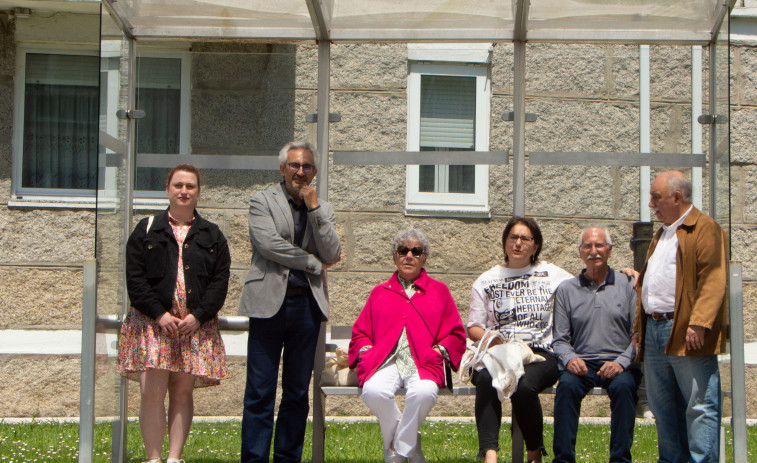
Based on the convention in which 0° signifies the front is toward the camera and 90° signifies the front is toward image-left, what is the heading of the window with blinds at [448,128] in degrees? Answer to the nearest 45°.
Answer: approximately 0°

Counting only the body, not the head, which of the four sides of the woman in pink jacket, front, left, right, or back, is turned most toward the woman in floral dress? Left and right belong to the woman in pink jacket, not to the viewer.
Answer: right

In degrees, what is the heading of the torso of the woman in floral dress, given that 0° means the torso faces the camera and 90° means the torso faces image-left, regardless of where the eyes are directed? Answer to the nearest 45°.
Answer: approximately 0°

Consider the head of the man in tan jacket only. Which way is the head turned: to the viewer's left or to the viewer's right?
to the viewer's left

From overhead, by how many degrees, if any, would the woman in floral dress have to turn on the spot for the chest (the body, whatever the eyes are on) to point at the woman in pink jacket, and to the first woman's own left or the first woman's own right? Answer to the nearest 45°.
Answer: approximately 90° to the first woman's own left
